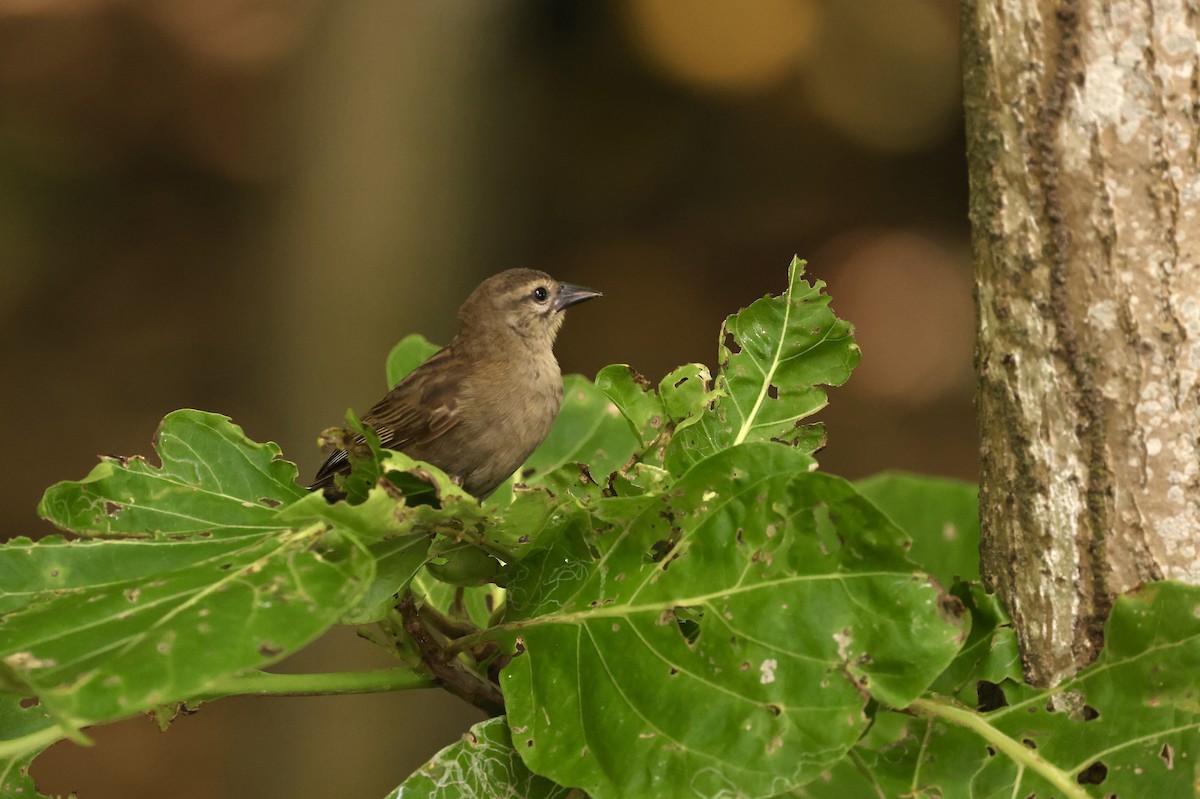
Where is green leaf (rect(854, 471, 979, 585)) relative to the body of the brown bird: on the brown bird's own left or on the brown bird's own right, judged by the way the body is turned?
on the brown bird's own left

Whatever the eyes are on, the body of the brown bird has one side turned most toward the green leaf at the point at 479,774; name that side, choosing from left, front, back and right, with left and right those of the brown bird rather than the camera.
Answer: right

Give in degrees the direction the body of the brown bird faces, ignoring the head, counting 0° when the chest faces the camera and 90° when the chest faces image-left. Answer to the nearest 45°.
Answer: approximately 270°

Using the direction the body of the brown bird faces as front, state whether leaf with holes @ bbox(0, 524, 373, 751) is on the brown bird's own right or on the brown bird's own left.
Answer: on the brown bird's own right
